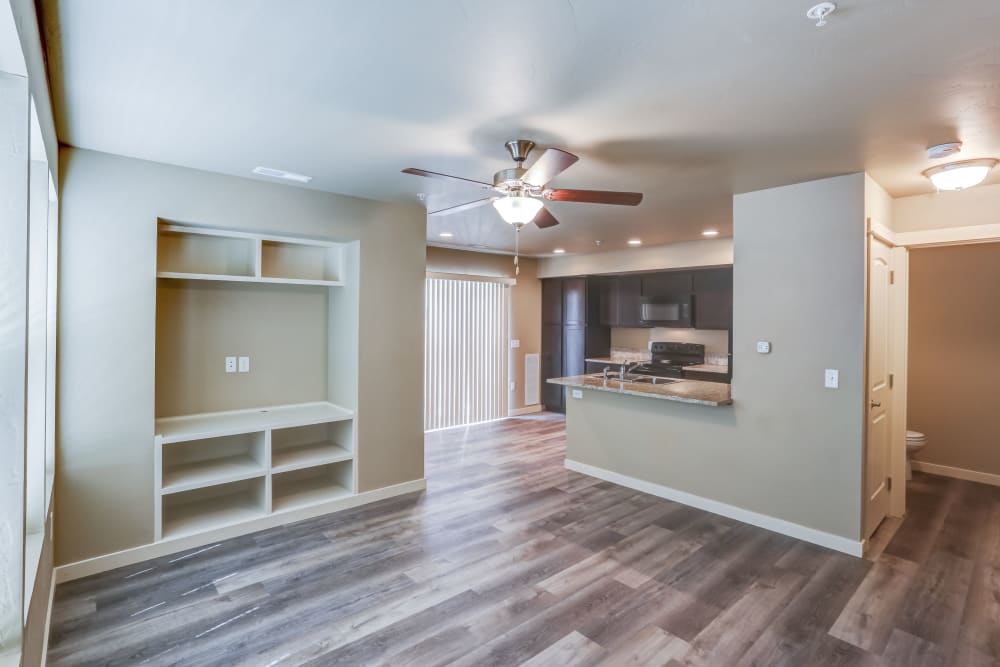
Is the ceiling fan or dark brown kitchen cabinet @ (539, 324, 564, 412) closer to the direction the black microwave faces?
the ceiling fan

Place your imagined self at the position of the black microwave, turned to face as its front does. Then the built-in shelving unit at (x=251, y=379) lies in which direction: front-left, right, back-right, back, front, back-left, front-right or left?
front-right

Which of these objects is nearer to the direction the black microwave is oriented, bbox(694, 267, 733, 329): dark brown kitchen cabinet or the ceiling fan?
the ceiling fan

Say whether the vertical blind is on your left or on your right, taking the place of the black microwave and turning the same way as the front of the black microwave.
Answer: on your right

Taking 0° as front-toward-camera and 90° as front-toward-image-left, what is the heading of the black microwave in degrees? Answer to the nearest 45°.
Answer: approximately 0°

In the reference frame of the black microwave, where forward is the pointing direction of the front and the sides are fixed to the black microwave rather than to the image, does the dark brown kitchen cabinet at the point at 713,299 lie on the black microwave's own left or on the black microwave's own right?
on the black microwave's own left

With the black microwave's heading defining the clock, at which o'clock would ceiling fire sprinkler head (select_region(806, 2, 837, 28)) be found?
The ceiling fire sprinkler head is roughly at 12 o'clock from the black microwave.
